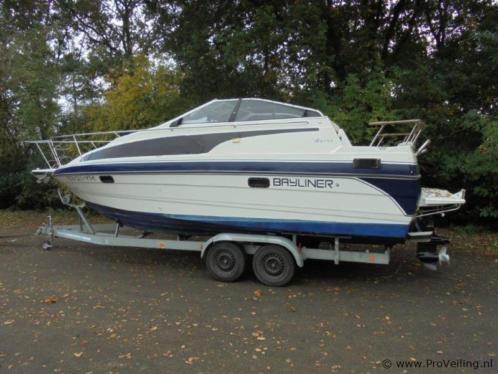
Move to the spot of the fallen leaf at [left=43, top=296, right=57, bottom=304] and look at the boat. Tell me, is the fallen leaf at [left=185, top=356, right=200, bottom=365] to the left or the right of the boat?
right

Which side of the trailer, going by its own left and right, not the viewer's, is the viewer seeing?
left

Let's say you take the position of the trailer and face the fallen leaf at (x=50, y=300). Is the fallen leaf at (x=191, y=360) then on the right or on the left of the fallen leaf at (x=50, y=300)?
left

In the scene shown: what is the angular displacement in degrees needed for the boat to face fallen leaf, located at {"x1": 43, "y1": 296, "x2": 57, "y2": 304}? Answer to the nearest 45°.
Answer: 0° — it already faces it

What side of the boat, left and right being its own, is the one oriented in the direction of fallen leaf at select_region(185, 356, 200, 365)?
left

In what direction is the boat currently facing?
to the viewer's left
